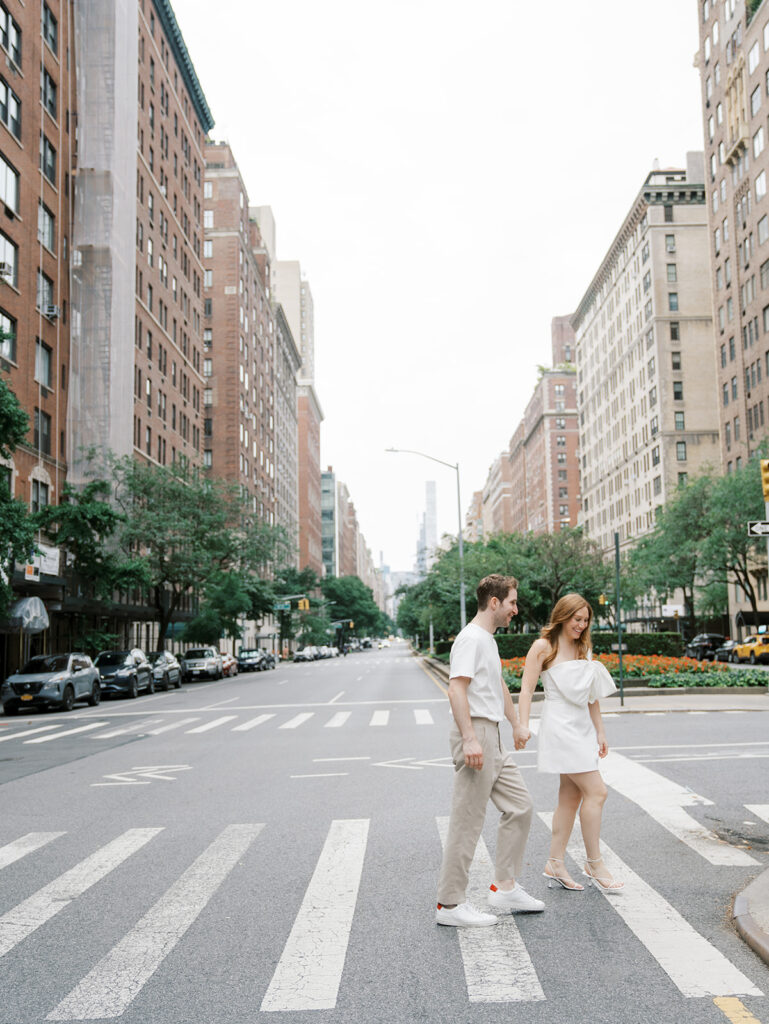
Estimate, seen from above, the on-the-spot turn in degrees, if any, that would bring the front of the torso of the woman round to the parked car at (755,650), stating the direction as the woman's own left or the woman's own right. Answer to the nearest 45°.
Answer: approximately 135° to the woman's own left

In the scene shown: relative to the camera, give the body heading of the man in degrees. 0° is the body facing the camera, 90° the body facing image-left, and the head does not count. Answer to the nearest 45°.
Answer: approximately 270°

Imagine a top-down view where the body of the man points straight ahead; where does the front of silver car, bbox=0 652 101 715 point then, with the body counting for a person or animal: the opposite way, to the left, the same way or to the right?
to the right

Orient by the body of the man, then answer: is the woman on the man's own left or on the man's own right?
on the man's own left

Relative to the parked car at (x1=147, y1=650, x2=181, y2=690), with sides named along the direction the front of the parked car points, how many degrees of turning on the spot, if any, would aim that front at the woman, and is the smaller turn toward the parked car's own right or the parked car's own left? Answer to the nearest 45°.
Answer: approximately 45° to the parked car's own left

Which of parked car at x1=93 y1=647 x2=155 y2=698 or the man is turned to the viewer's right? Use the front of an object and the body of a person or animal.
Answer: the man

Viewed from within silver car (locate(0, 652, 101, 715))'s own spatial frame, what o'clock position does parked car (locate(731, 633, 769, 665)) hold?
The parked car is roughly at 7 o'clock from the silver car.

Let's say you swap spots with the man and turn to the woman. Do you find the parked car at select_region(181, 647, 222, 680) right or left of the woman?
left

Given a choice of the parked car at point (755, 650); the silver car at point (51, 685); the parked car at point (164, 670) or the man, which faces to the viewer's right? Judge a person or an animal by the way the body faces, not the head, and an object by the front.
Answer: the man

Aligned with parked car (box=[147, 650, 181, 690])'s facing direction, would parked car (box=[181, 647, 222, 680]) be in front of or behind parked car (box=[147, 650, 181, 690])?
behind

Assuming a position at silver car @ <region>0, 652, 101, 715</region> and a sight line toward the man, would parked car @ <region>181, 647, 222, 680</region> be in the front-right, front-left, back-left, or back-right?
back-left

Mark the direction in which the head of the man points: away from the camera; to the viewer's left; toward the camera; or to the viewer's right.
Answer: to the viewer's right
